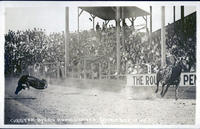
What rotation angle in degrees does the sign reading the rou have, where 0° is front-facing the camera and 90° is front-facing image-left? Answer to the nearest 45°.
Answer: approximately 0°
